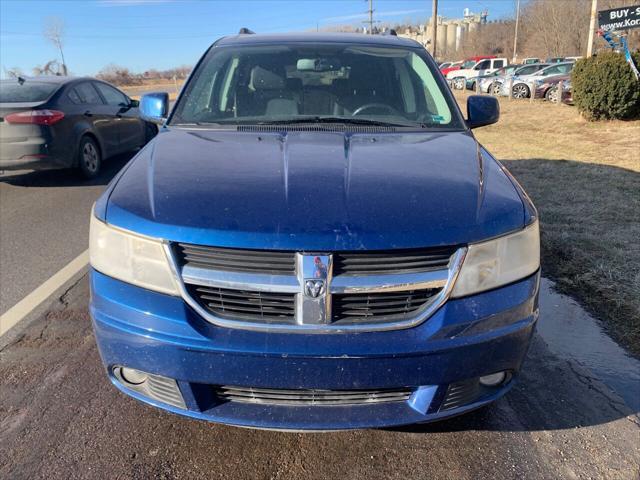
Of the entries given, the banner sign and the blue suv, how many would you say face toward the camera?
2

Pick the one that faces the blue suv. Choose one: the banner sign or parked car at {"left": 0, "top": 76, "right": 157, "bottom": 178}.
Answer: the banner sign

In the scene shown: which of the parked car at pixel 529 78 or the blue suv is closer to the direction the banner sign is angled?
the blue suv

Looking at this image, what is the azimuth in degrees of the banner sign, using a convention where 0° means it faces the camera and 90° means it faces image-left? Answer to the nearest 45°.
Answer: approximately 0°

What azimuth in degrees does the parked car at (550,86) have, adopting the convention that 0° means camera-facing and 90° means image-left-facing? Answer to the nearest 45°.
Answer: approximately 45°

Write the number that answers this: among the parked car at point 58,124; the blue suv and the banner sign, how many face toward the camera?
2

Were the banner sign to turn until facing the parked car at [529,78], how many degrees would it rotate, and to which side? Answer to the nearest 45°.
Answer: approximately 90° to its right

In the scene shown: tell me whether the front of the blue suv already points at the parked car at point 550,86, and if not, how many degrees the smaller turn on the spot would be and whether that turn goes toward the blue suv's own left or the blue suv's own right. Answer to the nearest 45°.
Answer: approximately 135° to the blue suv's own left

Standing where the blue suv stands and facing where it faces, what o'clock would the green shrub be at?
The green shrub is roughly at 7 o'clock from the blue suv.

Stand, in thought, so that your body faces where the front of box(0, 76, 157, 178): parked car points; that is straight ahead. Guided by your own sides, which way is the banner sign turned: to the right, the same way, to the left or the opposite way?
the opposite way

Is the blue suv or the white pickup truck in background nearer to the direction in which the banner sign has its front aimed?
the blue suv
